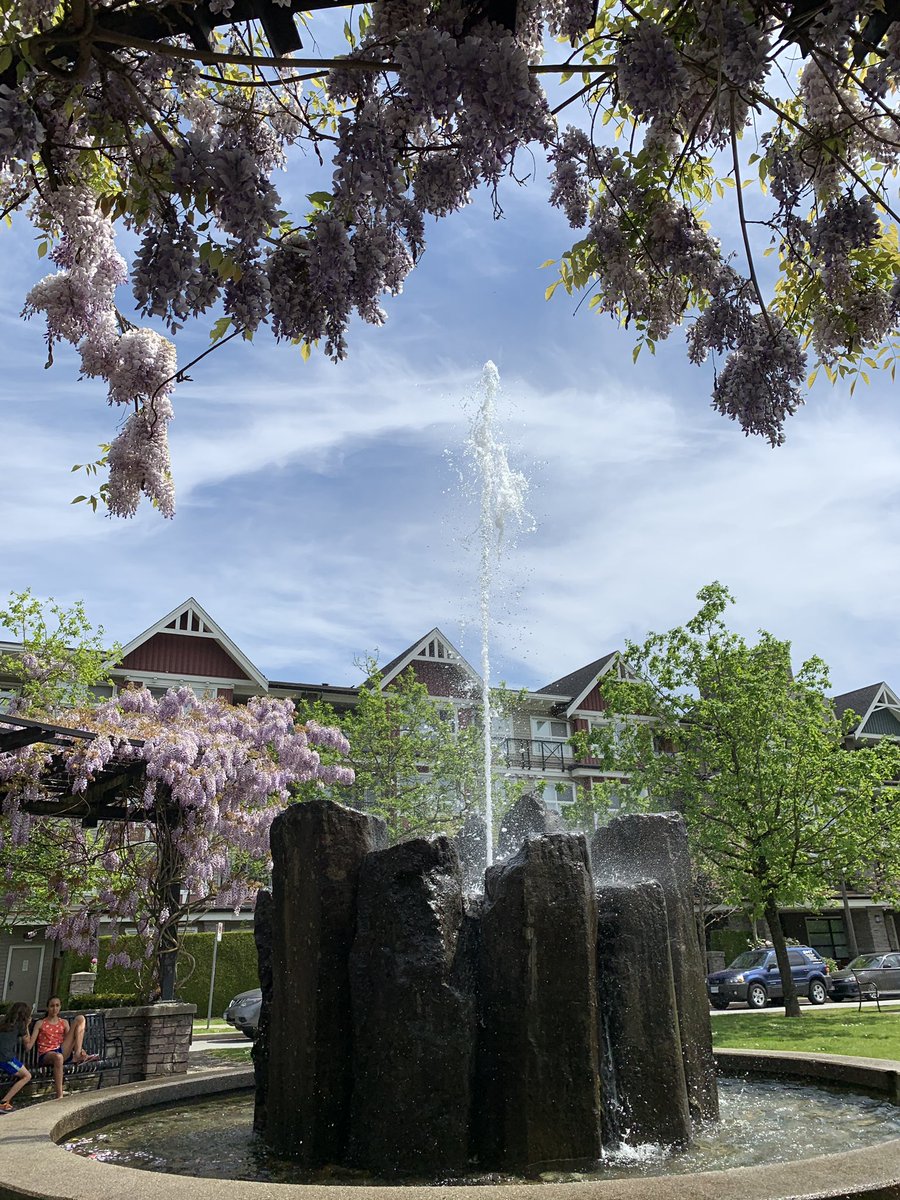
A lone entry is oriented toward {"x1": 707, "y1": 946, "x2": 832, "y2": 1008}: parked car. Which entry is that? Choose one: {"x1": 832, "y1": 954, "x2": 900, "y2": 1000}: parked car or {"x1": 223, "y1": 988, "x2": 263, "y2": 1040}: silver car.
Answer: {"x1": 832, "y1": 954, "x2": 900, "y2": 1000}: parked car

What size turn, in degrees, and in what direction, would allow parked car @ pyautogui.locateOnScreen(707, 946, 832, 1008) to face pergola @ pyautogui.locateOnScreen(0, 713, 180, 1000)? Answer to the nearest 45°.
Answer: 0° — it already faces it

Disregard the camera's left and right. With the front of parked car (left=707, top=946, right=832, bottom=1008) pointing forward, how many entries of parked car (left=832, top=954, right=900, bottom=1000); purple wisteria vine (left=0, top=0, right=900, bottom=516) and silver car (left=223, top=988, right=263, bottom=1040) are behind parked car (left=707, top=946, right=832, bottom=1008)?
1

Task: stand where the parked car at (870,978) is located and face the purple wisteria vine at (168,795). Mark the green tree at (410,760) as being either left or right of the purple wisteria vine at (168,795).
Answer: right

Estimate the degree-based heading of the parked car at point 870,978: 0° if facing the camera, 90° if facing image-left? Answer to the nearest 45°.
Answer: approximately 45°

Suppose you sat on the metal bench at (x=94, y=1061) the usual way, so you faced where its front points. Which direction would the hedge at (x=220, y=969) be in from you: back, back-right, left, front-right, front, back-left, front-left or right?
back-left

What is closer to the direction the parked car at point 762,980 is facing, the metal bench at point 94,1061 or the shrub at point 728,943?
the metal bench

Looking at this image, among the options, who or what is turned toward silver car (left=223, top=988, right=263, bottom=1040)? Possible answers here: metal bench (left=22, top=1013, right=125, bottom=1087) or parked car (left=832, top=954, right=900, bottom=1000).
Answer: the parked car

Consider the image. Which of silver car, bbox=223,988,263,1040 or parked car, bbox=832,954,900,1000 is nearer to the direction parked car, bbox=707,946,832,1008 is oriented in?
the silver car

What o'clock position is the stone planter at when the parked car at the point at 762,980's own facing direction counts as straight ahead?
The stone planter is roughly at 11 o'clock from the parked car.

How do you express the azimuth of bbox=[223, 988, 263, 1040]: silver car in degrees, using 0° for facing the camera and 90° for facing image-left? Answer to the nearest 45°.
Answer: approximately 45°

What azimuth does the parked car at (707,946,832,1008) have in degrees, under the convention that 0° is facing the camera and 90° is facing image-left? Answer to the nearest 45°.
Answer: approximately 45°
